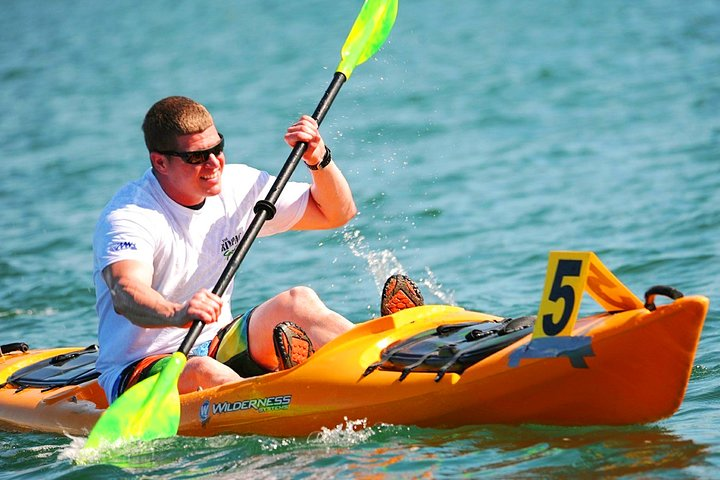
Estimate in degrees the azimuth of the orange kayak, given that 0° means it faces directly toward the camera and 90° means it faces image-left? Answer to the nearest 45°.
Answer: approximately 270°

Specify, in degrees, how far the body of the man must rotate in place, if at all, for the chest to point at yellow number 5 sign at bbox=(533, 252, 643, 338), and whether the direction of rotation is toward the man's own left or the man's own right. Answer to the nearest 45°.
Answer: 0° — they already face it
